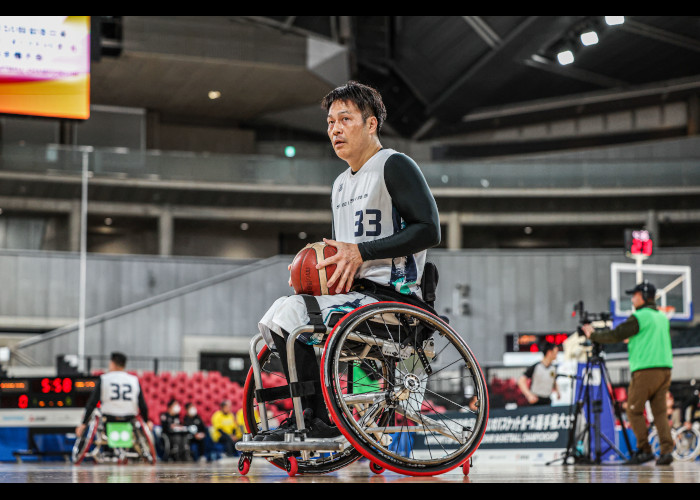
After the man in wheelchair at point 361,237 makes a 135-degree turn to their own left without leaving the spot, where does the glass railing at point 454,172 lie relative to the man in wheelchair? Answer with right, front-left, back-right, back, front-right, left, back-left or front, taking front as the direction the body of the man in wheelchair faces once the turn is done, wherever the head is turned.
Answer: left

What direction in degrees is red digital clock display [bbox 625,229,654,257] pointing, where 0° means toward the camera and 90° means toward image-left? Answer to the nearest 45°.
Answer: approximately 0°

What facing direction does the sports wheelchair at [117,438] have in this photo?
away from the camera

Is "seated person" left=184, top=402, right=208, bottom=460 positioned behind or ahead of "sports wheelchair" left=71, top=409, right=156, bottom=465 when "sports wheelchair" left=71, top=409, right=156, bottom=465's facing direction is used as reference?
ahead

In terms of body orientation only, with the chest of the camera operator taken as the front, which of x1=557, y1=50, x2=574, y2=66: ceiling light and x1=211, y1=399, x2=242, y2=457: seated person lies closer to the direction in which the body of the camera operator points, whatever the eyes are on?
the seated person

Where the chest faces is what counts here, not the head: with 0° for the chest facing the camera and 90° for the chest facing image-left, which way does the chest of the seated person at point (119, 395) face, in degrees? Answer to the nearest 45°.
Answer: approximately 180°

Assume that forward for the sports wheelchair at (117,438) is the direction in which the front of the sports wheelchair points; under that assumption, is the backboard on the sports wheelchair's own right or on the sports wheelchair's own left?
on the sports wheelchair's own right

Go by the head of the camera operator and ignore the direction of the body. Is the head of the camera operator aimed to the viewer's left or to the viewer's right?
to the viewer's left

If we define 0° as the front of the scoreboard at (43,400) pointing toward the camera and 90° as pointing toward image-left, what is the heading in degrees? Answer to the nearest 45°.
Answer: approximately 0°

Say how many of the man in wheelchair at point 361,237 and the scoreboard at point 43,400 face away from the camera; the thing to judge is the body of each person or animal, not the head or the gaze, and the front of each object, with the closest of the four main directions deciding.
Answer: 0
